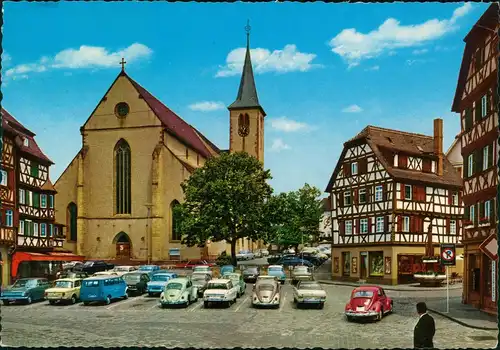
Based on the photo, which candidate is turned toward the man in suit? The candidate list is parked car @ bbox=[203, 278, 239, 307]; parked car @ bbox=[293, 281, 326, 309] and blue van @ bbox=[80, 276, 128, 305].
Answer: parked car @ bbox=[293, 281, 326, 309]

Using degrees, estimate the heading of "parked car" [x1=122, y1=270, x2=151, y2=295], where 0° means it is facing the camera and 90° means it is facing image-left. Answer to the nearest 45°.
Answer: approximately 45°

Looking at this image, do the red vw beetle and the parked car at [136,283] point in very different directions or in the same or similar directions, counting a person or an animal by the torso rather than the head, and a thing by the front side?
very different directions

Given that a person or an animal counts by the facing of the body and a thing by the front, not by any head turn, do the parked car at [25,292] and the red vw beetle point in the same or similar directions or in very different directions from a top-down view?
very different directions

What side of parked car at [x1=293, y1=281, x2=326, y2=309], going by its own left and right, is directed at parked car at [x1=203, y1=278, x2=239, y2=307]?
left

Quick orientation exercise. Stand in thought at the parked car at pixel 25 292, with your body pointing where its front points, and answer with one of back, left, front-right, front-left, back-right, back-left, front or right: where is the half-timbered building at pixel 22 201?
back-right

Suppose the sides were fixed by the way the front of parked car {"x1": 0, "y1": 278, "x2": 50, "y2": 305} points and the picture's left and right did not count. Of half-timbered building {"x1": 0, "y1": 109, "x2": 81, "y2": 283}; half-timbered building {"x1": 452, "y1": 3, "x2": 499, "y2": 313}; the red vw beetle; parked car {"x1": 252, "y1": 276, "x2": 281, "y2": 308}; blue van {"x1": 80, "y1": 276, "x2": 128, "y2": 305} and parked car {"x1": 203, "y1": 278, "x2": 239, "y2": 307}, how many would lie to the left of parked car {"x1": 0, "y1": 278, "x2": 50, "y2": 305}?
5

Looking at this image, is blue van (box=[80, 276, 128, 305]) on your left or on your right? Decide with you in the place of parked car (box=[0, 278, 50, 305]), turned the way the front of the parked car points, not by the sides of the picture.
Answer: on your left
